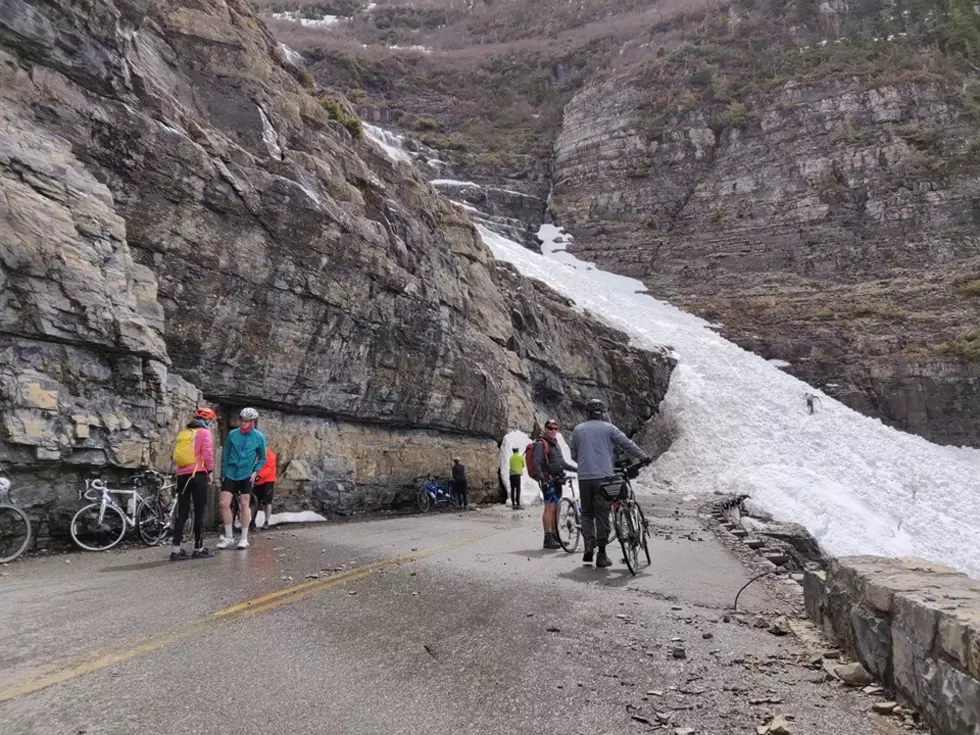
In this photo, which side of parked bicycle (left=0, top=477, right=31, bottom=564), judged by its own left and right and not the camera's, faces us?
right

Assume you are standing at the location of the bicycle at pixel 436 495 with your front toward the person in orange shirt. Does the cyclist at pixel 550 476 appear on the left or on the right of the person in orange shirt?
left

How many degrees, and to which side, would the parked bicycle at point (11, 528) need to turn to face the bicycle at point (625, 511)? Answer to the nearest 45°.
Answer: approximately 45° to its right

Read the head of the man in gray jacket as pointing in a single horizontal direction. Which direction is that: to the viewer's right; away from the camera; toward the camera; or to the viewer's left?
away from the camera
